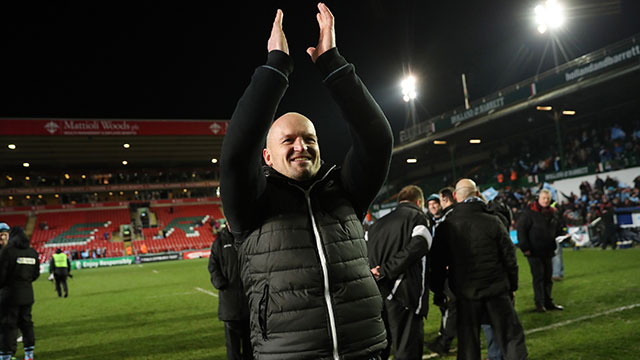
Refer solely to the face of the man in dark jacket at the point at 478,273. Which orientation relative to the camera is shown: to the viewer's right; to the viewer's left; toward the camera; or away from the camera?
away from the camera

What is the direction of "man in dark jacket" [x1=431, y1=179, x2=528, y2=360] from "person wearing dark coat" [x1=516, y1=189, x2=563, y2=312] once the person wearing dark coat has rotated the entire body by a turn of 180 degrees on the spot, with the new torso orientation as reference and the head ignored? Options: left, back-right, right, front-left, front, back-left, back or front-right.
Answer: back-left

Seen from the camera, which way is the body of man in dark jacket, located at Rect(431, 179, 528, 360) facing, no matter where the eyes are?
away from the camera

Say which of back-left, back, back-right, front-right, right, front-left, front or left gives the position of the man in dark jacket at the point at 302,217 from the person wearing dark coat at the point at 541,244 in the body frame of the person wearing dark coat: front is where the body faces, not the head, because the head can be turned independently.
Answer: front-right

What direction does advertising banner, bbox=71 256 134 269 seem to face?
toward the camera

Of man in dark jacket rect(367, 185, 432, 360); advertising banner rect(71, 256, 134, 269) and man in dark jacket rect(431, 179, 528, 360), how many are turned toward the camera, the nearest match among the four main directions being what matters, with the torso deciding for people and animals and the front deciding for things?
1

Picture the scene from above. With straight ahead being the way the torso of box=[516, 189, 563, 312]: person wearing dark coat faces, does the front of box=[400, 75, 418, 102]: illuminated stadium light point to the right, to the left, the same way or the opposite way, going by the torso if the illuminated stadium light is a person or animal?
the same way

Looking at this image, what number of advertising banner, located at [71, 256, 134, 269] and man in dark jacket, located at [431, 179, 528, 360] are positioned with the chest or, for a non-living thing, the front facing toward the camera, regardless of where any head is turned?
1

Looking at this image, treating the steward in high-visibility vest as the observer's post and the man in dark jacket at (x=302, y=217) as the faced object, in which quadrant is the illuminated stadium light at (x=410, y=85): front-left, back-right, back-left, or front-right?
back-left

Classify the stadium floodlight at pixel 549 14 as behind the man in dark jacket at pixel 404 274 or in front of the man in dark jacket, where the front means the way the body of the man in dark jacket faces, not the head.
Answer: in front

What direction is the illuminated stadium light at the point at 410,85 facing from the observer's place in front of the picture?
facing the viewer and to the left of the viewer

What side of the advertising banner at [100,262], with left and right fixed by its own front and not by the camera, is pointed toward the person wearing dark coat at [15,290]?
front

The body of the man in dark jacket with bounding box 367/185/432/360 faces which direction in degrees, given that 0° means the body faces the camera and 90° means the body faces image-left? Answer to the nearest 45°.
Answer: approximately 225°

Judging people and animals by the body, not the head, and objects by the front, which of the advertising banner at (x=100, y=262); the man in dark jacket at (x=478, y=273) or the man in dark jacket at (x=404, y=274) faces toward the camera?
the advertising banner

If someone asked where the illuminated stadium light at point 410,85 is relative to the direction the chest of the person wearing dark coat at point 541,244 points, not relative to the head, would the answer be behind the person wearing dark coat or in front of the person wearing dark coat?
behind

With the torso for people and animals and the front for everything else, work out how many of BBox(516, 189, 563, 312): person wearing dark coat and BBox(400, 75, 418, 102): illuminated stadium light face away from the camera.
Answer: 0
